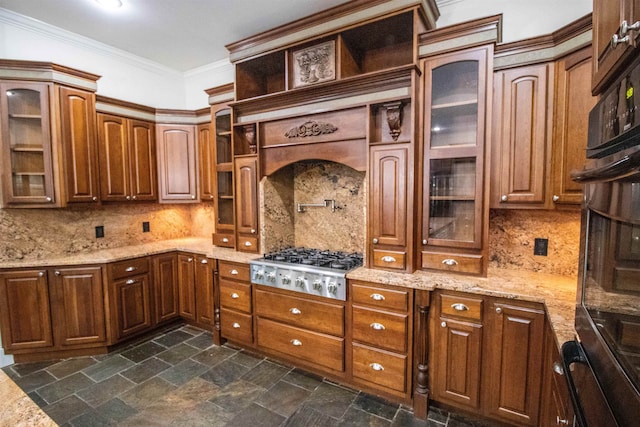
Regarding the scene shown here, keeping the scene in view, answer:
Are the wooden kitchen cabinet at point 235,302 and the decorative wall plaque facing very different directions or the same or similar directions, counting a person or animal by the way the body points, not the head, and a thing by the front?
same or similar directions

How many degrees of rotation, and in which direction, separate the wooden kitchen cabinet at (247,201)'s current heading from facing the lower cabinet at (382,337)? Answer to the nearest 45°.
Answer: approximately 90° to its left

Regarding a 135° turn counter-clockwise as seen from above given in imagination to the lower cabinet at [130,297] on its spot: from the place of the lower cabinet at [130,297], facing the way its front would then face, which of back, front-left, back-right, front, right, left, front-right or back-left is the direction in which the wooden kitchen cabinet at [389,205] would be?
back-right

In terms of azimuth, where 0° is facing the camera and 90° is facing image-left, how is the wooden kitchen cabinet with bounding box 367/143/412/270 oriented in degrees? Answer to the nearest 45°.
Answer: approximately 45°

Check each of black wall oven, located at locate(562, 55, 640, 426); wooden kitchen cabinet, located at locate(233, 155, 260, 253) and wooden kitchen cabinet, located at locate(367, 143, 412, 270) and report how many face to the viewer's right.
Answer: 0

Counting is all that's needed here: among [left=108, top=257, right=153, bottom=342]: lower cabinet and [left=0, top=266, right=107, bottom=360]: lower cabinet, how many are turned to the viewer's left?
0

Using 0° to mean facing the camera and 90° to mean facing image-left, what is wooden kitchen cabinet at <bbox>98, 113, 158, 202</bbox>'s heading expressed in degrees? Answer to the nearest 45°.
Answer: approximately 315°

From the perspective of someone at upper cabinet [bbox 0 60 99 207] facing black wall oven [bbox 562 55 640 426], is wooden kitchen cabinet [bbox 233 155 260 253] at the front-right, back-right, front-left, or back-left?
front-left

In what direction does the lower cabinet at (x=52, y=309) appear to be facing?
toward the camera

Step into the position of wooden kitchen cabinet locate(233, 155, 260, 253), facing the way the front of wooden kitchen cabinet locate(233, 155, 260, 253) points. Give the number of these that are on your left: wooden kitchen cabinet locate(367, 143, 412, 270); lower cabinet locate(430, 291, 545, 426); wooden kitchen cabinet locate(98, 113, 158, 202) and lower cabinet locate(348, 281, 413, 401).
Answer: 3

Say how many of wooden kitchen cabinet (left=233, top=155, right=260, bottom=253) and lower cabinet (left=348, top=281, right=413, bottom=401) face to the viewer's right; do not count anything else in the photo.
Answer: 0

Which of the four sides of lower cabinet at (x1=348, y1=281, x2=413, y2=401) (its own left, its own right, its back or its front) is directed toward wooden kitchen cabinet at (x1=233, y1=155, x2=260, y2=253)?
right

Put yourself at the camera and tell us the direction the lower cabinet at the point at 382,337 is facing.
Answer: facing the viewer and to the left of the viewer
